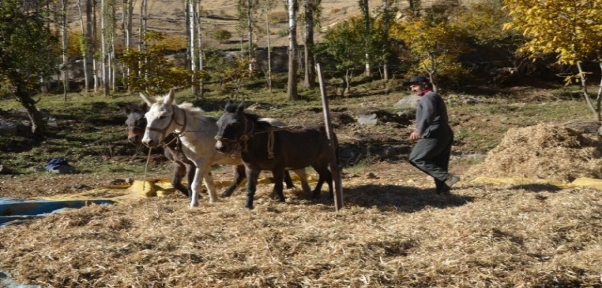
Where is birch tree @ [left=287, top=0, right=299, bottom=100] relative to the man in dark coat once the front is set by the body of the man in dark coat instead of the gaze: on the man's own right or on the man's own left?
on the man's own right

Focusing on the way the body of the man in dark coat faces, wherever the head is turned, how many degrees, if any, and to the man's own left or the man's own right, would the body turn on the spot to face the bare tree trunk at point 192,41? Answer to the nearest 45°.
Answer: approximately 45° to the man's own right

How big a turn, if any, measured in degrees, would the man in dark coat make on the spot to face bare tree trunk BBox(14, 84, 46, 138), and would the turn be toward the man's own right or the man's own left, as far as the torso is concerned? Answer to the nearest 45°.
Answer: approximately 45° to the man's own right

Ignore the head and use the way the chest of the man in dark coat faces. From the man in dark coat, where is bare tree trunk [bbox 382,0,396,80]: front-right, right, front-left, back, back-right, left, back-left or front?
right

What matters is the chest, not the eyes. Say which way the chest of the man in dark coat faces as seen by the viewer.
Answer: to the viewer's left

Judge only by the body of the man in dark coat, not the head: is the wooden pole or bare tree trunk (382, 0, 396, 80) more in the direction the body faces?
the wooden pole

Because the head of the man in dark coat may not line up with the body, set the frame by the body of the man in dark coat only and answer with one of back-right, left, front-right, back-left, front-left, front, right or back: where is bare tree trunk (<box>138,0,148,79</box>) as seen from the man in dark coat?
front-right

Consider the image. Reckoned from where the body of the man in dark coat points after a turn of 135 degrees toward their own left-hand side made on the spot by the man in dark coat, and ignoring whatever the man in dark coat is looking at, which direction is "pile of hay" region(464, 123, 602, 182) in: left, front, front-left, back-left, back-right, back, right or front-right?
left

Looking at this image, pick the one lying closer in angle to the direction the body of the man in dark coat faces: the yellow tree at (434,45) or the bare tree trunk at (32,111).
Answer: the bare tree trunk

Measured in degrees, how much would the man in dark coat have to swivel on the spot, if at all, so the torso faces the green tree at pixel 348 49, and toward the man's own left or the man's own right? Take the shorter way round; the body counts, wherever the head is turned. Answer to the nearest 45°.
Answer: approximately 90° to the man's own right
